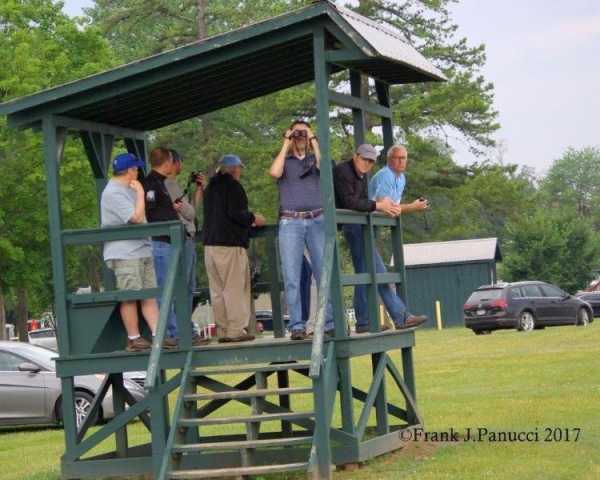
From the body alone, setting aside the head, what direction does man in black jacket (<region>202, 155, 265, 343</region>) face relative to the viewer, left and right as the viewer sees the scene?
facing away from the viewer and to the right of the viewer

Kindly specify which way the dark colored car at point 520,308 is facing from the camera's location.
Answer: facing away from the viewer and to the right of the viewer

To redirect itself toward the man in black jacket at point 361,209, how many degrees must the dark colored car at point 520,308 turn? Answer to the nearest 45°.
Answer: approximately 135° to its right

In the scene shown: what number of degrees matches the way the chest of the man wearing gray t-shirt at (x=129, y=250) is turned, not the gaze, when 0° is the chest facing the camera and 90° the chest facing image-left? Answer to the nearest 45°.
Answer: approximately 270°

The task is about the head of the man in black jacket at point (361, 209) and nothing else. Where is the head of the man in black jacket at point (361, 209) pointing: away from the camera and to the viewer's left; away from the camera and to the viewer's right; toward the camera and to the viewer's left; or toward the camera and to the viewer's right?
toward the camera and to the viewer's right

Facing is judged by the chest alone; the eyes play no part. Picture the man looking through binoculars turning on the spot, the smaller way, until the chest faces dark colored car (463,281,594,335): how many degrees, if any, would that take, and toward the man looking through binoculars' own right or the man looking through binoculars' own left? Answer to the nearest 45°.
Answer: approximately 180°

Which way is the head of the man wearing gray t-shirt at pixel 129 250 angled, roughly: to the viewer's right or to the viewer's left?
to the viewer's right

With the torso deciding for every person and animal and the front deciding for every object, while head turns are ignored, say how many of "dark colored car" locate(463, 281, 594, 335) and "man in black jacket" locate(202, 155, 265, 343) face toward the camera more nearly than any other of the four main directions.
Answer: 0
